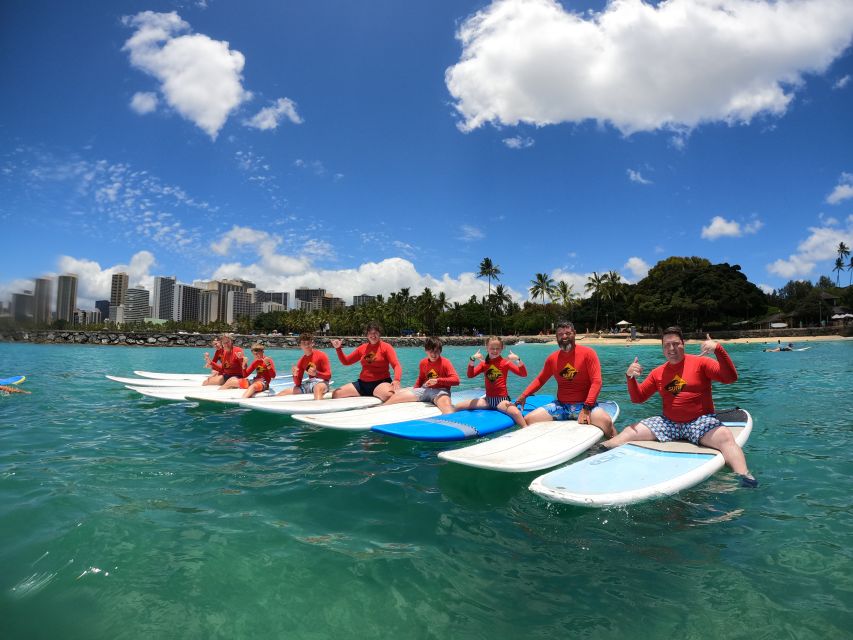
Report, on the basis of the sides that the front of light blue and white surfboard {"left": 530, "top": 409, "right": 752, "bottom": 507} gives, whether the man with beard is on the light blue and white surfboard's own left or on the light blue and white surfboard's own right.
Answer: on the light blue and white surfboard's own right

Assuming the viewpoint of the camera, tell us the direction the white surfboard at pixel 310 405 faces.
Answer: facing to the left of the viewer

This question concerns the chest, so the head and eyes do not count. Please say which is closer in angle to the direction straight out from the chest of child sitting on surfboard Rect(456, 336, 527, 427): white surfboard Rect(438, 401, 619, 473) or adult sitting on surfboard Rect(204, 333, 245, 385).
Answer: the white surfboard

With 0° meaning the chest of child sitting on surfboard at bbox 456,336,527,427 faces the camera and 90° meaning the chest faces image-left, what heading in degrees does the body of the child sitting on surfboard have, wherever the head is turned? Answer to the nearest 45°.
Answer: approximately 0°

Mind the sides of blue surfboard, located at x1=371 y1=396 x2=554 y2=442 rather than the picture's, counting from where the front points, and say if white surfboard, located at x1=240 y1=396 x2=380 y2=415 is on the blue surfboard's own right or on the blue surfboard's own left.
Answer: on the blue surfboard's own right

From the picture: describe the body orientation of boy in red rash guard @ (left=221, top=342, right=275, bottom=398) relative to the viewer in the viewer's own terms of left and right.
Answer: facing the viewer and to the left of the viewer

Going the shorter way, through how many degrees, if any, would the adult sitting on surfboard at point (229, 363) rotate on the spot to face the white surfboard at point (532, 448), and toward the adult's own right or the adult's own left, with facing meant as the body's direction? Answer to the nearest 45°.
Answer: approximately 45° to the adult's own left
